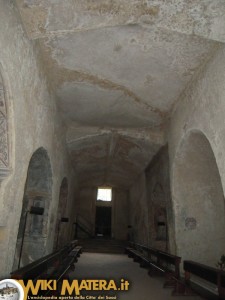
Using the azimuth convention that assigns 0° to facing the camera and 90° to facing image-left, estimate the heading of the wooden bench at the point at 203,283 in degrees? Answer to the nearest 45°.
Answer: approximately 45°
